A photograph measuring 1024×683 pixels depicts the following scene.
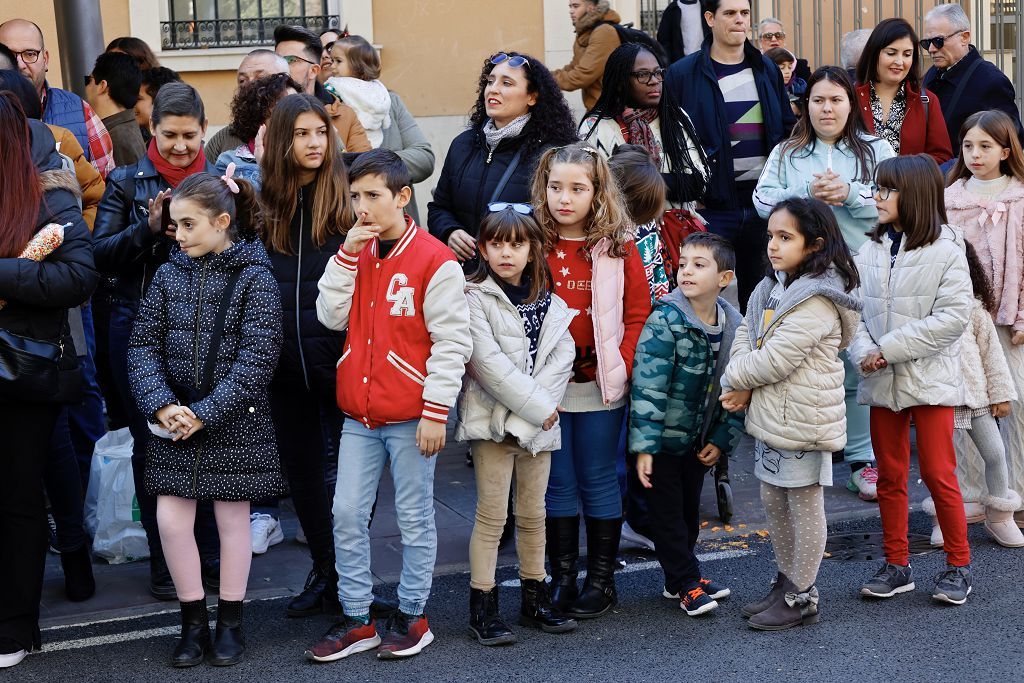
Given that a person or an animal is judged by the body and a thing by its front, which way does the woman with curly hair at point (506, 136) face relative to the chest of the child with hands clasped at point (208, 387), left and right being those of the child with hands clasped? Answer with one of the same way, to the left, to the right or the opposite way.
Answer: the same way

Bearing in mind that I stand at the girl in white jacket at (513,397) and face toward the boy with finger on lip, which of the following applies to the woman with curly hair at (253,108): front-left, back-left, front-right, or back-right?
front-right

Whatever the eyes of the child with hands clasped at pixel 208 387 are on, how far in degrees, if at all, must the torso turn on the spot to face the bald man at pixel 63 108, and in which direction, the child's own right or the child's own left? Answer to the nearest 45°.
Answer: approximately 135° to the child's own right

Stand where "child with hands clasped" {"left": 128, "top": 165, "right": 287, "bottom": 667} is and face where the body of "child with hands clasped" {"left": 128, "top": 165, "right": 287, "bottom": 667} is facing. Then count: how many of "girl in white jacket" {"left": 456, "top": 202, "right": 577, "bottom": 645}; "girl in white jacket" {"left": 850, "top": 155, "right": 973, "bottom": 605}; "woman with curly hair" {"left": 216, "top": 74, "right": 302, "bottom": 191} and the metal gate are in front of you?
0

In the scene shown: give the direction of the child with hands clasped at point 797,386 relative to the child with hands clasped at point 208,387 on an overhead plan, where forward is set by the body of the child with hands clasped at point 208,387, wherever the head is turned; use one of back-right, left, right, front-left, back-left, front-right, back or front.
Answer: back-left

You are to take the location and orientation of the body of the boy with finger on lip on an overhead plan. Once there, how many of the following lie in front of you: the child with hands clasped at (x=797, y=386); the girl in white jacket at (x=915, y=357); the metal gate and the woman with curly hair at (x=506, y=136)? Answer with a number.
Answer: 0

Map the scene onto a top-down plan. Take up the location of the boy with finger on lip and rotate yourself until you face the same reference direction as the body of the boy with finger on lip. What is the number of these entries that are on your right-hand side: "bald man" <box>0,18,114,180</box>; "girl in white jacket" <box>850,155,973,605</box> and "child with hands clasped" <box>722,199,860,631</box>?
1

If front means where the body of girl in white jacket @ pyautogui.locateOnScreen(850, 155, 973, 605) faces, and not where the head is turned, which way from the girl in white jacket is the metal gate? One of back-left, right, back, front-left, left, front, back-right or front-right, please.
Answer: back-right

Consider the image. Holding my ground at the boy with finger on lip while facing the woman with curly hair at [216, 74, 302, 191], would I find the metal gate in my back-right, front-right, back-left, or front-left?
front-right

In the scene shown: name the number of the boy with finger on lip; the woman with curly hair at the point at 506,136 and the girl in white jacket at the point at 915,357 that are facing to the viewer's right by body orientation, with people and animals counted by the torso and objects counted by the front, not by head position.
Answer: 0

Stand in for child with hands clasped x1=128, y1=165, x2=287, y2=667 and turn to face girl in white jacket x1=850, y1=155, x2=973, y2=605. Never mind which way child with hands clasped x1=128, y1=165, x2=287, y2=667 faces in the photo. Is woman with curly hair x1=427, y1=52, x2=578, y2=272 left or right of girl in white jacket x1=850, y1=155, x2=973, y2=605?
left

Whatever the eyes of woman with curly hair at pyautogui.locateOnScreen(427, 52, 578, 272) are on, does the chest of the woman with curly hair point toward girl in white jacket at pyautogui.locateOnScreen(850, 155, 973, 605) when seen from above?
no

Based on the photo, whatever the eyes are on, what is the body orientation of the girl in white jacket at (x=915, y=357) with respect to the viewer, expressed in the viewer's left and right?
facing the viewer and to the left of the viewer

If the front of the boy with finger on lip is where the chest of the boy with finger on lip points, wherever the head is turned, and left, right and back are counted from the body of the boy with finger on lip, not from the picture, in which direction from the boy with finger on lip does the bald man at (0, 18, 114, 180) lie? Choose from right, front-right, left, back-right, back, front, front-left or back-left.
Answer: right

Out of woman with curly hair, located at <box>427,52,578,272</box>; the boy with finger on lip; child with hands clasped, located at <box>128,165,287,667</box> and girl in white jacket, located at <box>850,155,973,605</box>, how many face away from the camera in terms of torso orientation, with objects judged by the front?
0

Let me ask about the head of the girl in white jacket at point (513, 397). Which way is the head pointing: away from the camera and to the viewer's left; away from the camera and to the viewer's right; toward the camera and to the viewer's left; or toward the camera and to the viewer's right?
toward the camera and to the viewer's left
